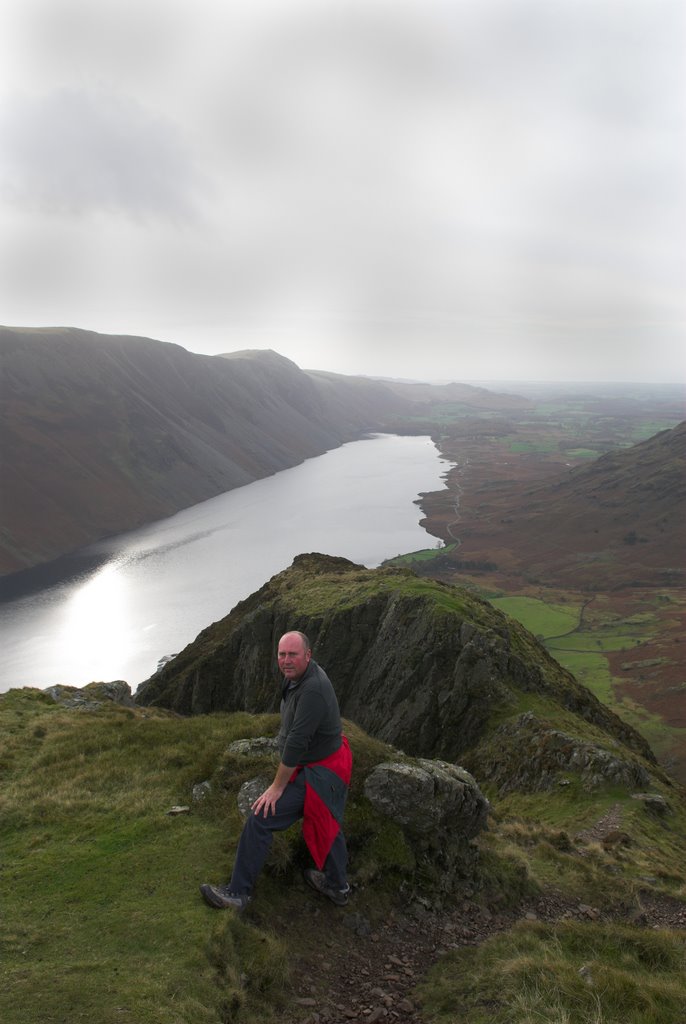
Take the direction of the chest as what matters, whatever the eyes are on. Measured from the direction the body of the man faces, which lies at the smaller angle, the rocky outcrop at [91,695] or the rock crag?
the rocky outcrop

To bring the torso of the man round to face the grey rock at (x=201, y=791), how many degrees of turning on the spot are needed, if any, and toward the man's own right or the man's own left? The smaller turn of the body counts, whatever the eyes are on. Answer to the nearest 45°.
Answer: approximately 45° to the man's own right

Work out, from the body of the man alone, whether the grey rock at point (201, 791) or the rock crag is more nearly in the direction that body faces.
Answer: the grey rock

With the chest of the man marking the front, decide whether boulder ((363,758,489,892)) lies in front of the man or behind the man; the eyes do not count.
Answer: behind

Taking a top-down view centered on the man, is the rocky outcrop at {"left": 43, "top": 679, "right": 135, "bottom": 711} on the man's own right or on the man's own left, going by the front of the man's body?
on the man's own right

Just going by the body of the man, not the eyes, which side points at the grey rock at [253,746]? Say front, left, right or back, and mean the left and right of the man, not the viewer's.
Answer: right

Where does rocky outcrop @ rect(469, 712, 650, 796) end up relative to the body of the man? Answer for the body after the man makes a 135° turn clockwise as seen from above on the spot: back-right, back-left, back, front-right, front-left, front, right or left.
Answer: front

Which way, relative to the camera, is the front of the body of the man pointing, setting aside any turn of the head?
to the viewer's left
